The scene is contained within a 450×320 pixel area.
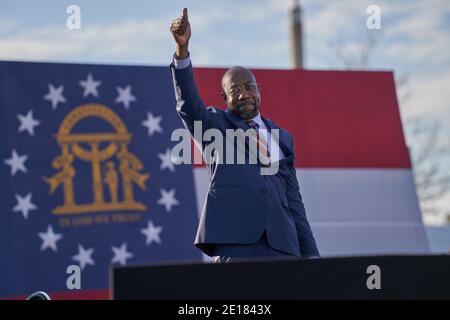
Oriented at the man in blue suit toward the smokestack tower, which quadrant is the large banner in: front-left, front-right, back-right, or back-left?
front-left

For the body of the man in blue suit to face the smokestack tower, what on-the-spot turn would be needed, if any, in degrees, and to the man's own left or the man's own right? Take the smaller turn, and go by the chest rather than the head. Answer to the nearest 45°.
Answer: approximately 135° to the man's own left

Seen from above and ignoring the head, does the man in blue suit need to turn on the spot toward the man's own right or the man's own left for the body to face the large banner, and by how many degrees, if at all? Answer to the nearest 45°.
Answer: approximately 135° to the man's own left

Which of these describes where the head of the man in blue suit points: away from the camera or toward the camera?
toward the camera

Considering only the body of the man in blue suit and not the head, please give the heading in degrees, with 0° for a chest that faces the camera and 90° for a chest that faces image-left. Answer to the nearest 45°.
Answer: approximately 315°
